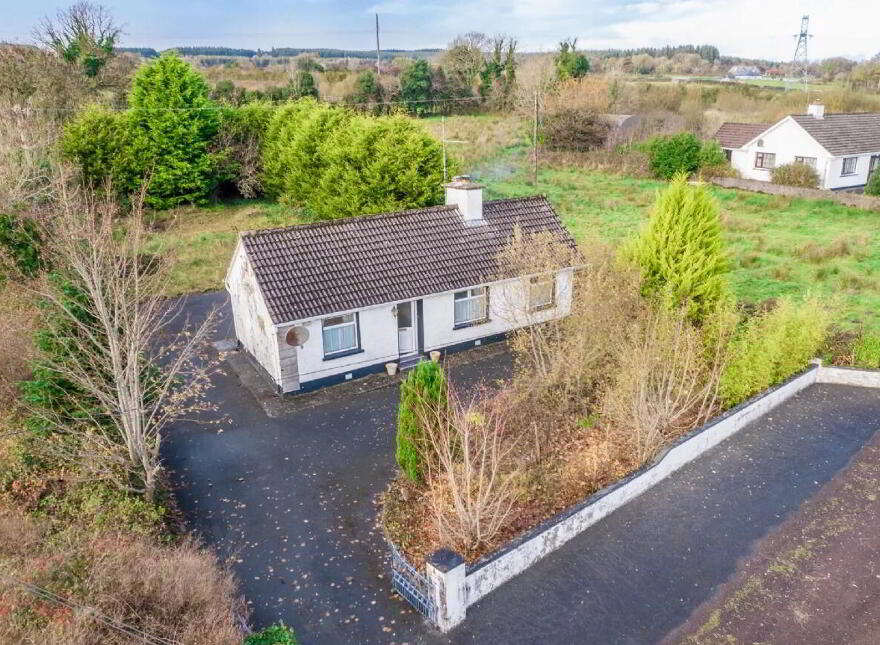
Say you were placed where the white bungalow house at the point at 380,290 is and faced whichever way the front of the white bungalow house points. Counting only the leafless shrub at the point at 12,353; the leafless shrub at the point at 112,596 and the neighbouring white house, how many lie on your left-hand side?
1

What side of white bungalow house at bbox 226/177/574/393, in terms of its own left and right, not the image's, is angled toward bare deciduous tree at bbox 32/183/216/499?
right

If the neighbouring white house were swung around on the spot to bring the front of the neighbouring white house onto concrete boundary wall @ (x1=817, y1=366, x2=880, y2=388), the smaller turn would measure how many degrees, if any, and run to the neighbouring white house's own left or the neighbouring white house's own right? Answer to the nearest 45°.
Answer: approximately 45° to the neighbouring white house's own right

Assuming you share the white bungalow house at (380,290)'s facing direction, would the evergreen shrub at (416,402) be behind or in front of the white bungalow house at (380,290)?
in front

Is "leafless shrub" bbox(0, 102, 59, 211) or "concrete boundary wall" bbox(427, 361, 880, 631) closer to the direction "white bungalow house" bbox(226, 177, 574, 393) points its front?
the concrete boundary wall

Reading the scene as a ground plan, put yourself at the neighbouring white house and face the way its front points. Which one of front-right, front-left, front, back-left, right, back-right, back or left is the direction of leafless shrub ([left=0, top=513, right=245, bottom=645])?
front-right

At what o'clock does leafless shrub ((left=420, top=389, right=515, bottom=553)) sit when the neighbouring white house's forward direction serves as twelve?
The leafless shrub is roughly at 2 o'clock from the neighbouring white house.

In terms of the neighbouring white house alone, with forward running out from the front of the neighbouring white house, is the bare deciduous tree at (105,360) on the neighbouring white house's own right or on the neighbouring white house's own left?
on the neighbouring white house's own right

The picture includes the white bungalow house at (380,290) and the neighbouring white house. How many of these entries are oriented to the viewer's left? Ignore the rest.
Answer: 0

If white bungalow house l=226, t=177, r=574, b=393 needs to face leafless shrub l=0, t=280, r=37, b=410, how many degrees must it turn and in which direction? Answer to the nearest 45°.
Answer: approximately 90° to its right

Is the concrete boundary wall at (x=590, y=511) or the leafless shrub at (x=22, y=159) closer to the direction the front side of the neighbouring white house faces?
the concrete boundary wall

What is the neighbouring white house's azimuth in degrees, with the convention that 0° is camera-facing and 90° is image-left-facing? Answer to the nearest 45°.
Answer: approximately 315°

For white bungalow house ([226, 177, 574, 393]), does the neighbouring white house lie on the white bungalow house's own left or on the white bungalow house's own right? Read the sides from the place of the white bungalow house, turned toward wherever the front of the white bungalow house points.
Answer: on the white bungalow house's own left

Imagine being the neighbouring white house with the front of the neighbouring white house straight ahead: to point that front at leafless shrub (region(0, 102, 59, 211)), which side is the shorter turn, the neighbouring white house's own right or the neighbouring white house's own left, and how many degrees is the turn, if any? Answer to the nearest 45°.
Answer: approximately 90° to the neighbouring white house's own right

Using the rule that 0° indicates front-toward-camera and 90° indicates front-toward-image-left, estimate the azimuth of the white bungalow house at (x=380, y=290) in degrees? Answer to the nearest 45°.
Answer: approximately 315°

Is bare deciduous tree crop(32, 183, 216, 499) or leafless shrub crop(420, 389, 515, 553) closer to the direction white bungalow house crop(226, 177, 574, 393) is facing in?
the leafless shrub
